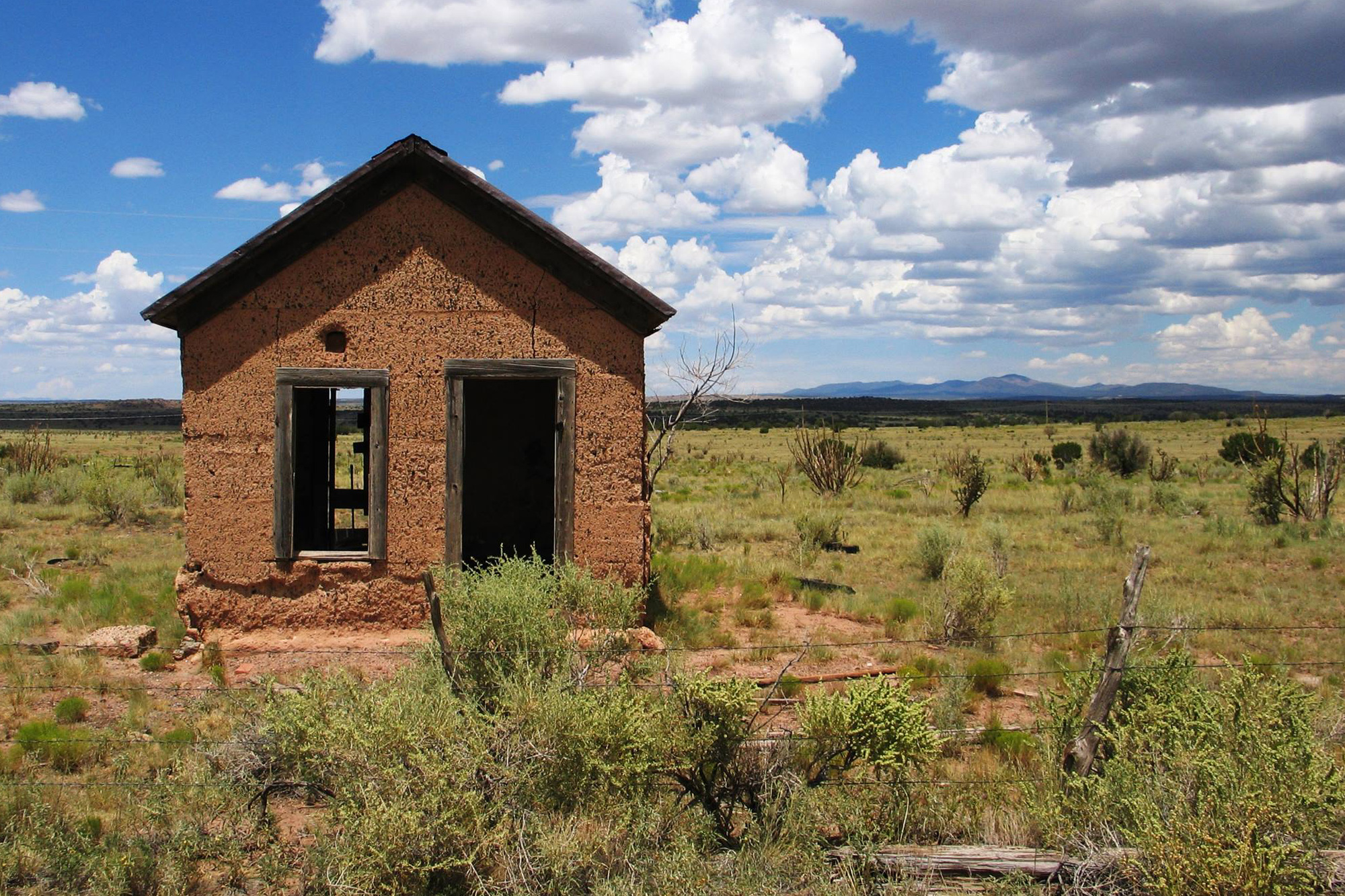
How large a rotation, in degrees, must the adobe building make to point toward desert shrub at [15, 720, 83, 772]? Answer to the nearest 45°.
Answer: approximately 45° to its right

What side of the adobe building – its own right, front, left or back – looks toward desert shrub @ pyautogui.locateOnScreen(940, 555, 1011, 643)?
left

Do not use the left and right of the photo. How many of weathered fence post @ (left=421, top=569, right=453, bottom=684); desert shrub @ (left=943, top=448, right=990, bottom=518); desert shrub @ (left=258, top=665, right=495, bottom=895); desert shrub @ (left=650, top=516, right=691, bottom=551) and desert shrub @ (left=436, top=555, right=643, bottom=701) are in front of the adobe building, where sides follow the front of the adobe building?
3

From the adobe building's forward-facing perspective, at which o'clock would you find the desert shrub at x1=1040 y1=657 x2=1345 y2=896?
The desert shrub is roughly at 11 o'clock from the adobe building.

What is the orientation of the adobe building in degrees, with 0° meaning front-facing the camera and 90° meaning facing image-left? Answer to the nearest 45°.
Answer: approximately 0°

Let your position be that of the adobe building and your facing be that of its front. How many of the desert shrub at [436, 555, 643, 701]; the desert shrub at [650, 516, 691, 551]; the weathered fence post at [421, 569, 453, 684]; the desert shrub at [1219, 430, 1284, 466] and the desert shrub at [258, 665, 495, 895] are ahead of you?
3

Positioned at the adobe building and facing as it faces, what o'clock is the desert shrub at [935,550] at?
The desert shrub is roughly at 8 o'clock from the adobe building.

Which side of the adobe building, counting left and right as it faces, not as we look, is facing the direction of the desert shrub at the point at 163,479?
back

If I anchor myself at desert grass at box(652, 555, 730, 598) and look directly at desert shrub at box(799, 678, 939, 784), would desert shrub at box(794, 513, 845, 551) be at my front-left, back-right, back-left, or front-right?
back-left

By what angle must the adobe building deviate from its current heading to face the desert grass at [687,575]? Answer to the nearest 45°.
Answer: approximately 135° to its left

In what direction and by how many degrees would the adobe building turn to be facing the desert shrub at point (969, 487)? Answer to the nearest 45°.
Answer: approximately 135° to its left

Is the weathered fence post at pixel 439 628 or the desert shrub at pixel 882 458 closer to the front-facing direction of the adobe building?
the weathered fence post
